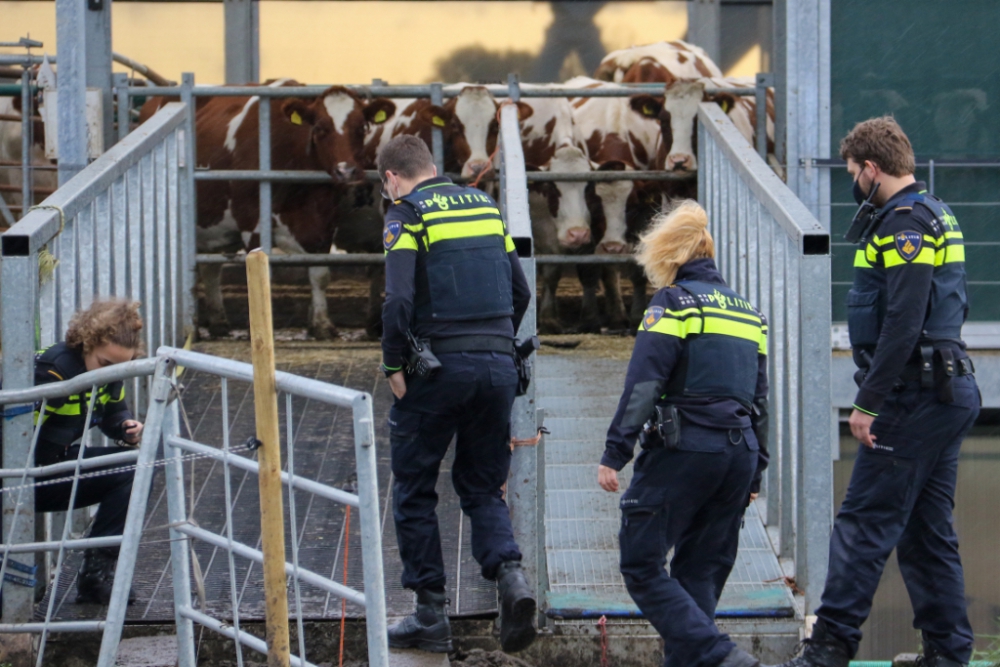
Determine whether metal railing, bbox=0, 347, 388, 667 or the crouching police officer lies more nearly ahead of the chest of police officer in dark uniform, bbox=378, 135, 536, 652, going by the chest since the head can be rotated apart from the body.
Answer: the crouching police officer

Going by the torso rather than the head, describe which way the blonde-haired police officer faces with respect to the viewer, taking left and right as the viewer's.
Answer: facing away from the viewer and to the left of the viewer

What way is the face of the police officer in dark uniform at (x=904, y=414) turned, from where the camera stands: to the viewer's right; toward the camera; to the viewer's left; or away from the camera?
to the viewer's left

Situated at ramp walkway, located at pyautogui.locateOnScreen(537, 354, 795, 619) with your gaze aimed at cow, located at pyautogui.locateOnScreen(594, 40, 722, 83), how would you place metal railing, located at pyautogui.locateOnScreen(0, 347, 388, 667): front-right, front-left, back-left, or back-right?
back-left

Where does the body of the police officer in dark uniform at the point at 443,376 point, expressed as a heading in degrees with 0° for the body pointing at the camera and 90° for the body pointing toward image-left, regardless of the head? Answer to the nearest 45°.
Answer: approximately 135°

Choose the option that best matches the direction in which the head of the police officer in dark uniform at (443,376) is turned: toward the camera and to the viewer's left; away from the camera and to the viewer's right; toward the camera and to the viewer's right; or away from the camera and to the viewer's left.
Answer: away from the camera and to the viewer's left

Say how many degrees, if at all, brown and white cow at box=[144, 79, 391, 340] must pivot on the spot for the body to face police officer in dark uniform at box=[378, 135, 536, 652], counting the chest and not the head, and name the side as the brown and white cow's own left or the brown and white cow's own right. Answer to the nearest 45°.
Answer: approximately 45° to the brown and white cow's own right

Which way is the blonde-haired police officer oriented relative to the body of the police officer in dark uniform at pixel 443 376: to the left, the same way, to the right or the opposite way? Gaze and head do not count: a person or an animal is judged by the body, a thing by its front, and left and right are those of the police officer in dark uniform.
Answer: the same way

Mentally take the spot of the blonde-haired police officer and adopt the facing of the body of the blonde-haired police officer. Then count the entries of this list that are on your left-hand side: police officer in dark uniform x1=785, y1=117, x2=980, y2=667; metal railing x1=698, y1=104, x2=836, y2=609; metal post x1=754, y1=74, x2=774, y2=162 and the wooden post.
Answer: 1

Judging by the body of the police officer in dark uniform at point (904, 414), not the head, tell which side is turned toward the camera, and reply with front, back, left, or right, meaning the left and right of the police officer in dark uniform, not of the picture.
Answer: left

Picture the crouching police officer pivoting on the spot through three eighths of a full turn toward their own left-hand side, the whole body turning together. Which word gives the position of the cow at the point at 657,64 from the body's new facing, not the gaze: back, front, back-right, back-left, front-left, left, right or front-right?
front-right

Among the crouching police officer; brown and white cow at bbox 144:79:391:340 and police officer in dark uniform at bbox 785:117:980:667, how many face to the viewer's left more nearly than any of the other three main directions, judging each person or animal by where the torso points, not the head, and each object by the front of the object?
1

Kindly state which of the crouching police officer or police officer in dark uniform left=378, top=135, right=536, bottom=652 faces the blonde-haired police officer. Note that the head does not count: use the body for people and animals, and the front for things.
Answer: the crouching police officer
